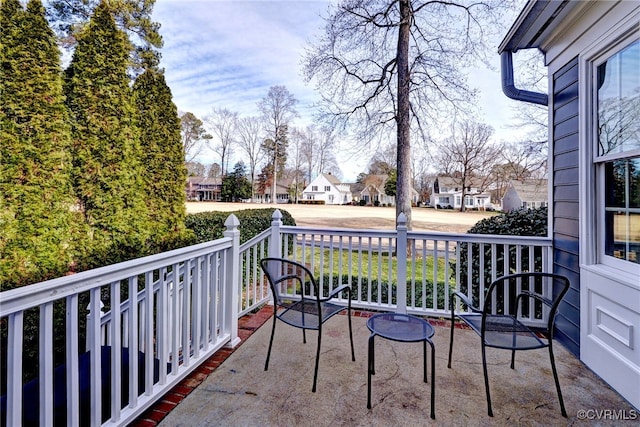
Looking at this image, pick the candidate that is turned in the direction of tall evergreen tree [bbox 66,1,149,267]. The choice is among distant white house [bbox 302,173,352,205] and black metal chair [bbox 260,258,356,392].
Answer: the distant white house

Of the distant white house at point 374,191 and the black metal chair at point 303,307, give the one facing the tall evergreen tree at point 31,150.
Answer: the distant white house

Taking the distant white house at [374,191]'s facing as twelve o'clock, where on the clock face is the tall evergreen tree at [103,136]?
The tall evergreen tree is roughly at 12 o'clock from the distant white house.

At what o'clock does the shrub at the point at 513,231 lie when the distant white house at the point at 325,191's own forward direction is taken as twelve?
The shrub is roughly at 12 o'clock from the distant white house.

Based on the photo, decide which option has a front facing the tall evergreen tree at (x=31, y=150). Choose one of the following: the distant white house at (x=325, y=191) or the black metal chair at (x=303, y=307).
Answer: the distant white house

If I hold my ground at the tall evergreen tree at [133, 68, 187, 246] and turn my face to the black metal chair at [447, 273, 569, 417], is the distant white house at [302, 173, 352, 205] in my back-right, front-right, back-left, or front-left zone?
back-left

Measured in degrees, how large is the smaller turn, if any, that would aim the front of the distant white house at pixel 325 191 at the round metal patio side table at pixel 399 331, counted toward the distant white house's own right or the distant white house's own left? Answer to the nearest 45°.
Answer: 0° — it already faces it

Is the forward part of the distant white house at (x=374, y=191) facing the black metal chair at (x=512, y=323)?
yes
